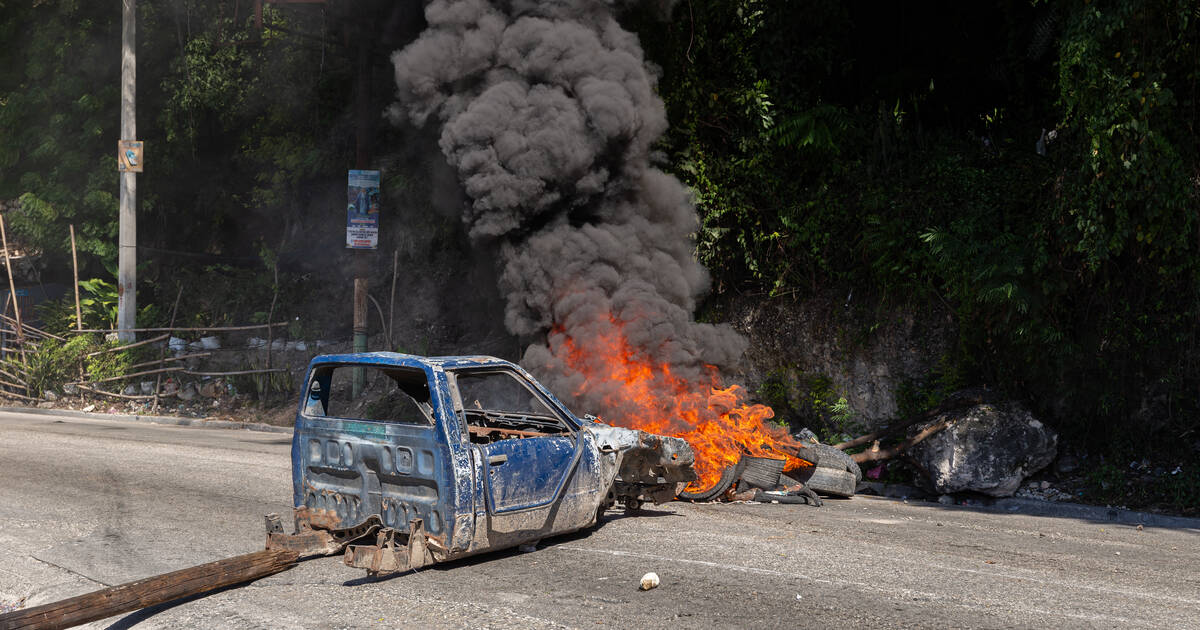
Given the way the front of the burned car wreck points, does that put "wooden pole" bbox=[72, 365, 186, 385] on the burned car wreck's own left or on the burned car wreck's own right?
on the burned car wreck's own left

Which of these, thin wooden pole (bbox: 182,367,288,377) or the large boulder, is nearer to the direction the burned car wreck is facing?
the large boulder

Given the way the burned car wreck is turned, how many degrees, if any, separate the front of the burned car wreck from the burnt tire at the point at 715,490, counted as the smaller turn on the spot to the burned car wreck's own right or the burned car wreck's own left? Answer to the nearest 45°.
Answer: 0° — it already faces it

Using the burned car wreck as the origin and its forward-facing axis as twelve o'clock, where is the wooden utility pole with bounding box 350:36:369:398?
The wooden utility pole is roughly at 10 o'clock from the burned car wreck.

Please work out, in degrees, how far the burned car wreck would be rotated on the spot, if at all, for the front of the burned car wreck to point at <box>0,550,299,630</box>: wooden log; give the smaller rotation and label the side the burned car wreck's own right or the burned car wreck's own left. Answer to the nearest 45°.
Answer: approximately 180°

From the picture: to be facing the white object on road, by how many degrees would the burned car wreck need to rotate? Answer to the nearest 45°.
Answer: approximately 90° to its right

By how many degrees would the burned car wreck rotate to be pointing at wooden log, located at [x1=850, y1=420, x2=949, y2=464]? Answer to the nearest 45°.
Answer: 0° — it already faces it

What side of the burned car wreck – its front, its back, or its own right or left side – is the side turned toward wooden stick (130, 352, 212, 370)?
left

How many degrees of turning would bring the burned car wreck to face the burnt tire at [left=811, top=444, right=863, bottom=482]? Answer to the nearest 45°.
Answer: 0° — it already faces it

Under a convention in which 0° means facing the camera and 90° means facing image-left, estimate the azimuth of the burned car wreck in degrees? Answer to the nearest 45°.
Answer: approximately 225°
